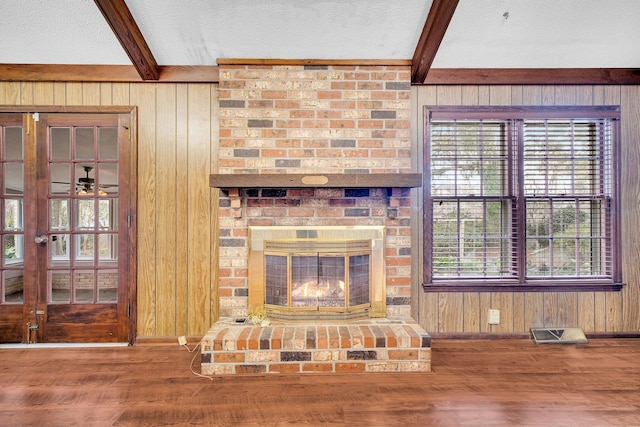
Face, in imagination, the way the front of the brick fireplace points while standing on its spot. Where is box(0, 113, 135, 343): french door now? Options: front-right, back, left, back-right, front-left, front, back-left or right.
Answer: right

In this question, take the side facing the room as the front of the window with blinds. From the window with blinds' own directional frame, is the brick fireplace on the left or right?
on its right

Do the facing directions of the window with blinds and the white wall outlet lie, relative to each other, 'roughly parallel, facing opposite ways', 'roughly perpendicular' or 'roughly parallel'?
roughly parallel

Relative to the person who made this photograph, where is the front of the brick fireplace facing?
facing the viewer

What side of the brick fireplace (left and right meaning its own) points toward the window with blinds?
left

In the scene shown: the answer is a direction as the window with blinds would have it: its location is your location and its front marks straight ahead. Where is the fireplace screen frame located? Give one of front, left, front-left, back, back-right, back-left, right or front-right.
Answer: front-right

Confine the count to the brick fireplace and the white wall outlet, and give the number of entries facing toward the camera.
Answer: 2

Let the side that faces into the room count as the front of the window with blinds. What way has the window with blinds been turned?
toward the camera

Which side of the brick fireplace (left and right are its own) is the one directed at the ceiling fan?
right

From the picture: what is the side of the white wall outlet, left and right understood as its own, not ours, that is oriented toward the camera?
front

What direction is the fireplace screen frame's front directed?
toward the camera

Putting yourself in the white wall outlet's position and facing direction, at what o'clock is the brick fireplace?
The brick fireplace is roughly at 2 o'clock from the white wall outlet.

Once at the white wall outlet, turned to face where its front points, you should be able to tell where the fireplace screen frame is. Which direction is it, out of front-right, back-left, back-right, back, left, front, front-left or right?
front-right
